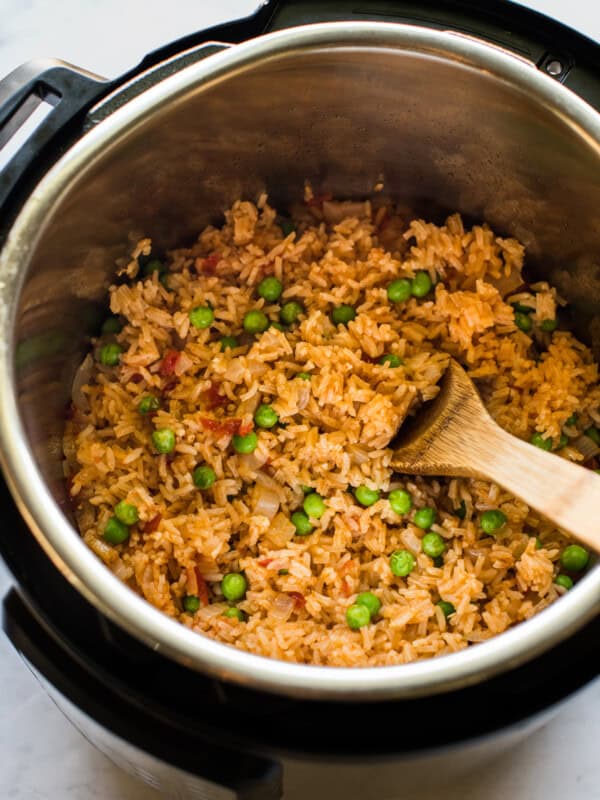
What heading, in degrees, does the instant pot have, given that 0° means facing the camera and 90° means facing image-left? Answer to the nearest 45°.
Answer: approximately 45°
